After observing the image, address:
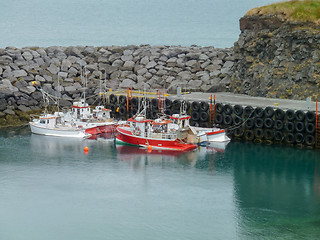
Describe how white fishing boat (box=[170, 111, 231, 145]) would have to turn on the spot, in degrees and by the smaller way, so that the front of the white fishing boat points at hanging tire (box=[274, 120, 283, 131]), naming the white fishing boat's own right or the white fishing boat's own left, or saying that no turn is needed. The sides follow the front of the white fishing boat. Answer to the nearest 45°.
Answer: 0° — it already faces it

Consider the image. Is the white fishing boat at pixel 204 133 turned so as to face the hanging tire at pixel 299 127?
yes

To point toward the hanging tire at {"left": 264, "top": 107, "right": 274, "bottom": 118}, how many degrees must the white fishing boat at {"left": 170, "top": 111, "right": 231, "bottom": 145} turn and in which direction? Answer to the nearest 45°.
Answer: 0° — it already faces it

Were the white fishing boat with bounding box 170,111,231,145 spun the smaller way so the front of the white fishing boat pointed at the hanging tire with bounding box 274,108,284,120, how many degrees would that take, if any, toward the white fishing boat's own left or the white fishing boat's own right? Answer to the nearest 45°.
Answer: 0° — it already faces it

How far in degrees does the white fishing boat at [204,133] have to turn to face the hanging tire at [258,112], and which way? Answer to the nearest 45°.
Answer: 0° — it already faces it

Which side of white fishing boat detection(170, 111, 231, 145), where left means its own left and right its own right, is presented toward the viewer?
right

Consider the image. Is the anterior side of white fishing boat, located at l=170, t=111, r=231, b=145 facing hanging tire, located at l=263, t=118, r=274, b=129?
yes

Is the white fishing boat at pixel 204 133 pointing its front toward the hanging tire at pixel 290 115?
yes
